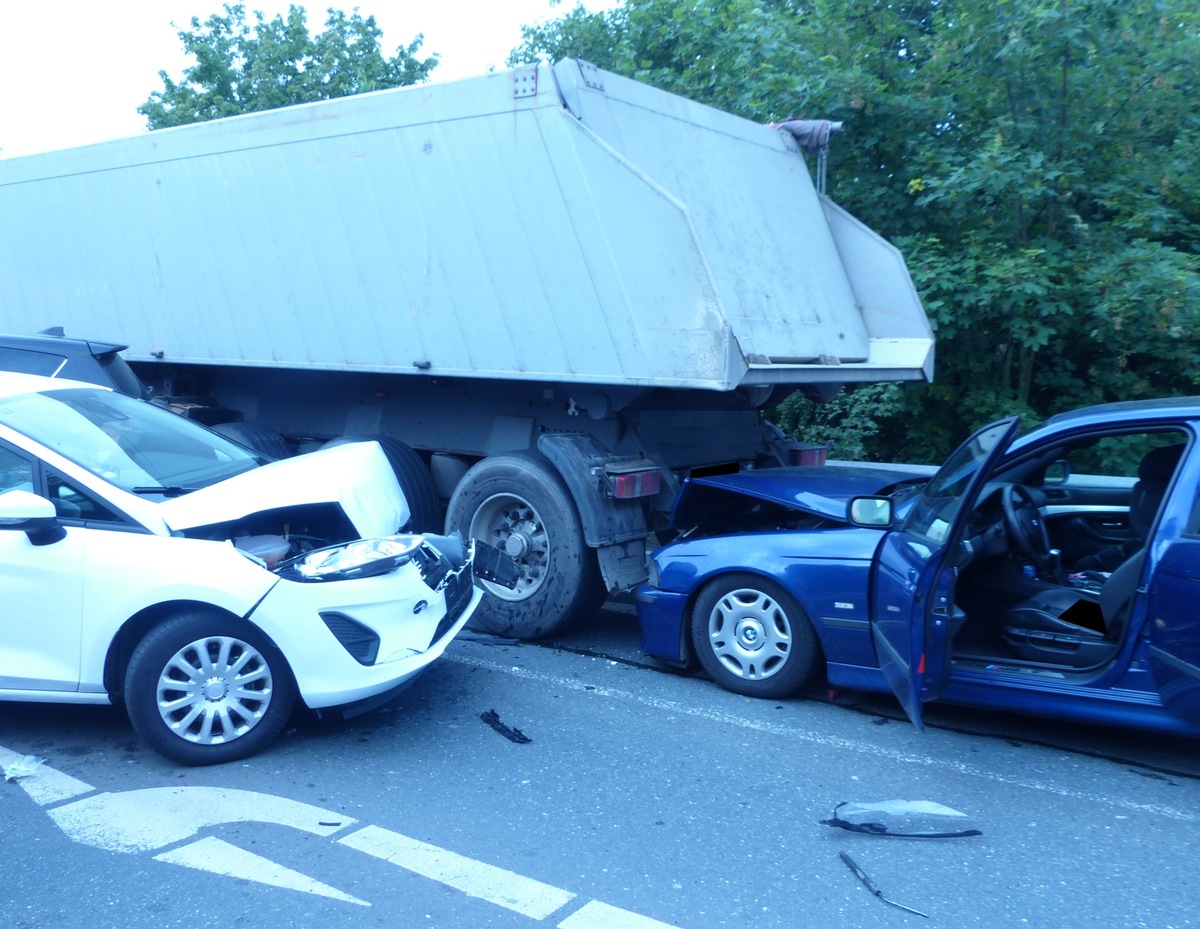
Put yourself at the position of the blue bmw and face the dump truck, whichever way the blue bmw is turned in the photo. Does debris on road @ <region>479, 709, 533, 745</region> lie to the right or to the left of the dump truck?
left

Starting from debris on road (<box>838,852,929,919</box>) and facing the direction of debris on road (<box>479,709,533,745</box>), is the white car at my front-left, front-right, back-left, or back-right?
front-left

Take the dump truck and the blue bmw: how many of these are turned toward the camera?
0

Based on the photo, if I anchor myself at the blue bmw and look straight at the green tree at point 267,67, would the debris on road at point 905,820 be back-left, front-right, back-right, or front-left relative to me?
back-left

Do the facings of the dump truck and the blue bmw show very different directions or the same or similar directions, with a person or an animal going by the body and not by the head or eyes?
same or similar directions

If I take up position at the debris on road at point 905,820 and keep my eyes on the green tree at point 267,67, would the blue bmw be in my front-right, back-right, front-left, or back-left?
front-right

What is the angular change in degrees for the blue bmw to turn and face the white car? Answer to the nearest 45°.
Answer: approximately 45° to its left

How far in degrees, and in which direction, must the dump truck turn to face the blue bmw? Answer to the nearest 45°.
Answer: approximately 180°

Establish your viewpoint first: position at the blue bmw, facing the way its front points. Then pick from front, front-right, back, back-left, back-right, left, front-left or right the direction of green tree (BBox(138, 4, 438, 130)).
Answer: front-right

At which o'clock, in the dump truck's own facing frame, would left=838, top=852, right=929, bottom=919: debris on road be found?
The debris on road is roughly at 7 o'clock from the dump truck.

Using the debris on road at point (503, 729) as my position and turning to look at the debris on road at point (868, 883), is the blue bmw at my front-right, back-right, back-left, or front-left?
front-left

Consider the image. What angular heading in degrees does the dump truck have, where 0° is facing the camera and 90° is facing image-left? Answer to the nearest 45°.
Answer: approximately 135°

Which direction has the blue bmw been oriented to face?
to the viewer's left

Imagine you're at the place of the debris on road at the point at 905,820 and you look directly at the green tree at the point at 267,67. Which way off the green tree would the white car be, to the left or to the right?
left
